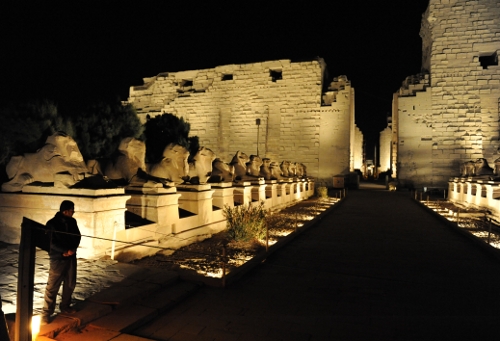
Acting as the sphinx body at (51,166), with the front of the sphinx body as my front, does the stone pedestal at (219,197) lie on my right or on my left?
on my left

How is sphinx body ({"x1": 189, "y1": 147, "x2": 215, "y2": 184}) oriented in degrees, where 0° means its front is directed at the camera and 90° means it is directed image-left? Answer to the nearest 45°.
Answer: approximately 315°

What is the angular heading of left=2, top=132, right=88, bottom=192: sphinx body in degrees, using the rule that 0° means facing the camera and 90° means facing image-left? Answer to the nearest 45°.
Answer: approximately 315°

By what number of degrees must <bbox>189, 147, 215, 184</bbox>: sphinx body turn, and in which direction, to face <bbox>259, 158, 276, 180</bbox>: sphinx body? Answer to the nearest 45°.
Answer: approximately 90° to its left

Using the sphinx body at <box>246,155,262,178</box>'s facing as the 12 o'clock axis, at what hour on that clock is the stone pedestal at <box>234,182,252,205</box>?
The stone pedestal is roughly at 2 o'clock from the sphinx body.

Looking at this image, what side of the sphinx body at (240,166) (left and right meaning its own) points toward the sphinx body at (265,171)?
left

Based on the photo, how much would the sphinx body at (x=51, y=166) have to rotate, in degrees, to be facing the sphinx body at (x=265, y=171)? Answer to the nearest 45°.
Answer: approximately 90° to its left

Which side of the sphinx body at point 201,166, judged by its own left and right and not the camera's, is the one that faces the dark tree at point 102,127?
back
